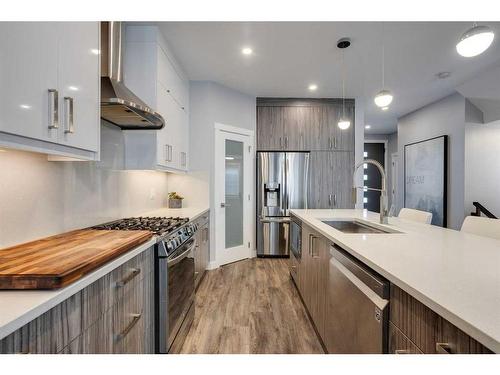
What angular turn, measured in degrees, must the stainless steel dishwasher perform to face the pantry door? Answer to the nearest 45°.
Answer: approximately 90° to its right

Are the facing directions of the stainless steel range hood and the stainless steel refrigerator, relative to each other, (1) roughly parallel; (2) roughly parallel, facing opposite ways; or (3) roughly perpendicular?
roughly perpendicular

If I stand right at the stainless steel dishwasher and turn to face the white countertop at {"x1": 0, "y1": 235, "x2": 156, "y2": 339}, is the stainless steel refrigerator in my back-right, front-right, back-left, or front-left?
back-right

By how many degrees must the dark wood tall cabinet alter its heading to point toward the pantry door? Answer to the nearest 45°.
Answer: approximately 45° to its right

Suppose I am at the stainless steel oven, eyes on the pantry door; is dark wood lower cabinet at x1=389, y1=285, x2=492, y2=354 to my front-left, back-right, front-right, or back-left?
back-right

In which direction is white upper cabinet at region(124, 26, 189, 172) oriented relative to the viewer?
to the viewer's right

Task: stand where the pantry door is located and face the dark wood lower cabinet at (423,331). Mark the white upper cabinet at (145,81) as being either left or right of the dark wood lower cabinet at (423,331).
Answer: right

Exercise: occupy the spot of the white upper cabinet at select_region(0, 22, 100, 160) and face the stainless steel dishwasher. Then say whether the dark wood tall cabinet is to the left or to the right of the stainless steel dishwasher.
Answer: left

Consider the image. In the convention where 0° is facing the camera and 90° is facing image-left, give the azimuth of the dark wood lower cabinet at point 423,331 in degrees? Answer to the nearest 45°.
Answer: approximately 45°

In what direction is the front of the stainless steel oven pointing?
to the viewer's right
